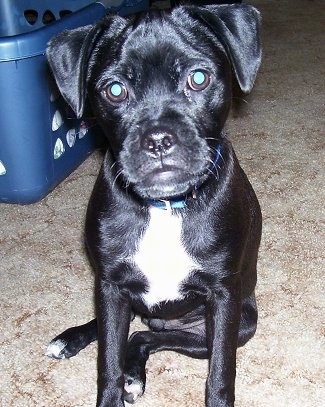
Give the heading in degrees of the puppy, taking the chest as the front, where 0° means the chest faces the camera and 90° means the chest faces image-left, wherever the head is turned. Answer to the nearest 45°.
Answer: approximately 0°

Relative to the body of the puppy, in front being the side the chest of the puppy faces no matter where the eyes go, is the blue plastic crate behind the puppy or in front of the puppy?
behind
